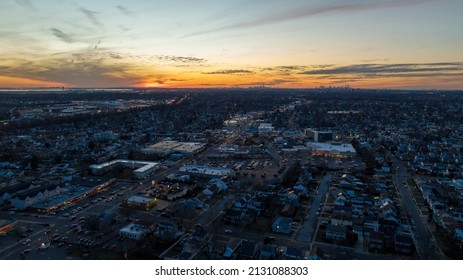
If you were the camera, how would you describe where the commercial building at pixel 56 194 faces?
facing the viewer and to the right of the viewer

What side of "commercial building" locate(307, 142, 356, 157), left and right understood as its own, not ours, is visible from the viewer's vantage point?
front

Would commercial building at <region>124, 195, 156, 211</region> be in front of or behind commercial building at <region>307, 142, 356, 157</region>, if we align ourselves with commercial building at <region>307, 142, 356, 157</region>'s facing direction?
in front

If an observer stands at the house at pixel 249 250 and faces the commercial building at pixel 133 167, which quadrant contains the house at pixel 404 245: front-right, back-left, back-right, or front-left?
back-right

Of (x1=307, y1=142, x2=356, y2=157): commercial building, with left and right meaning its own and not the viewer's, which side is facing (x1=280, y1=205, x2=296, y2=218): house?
front

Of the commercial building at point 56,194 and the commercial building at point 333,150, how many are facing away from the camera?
0

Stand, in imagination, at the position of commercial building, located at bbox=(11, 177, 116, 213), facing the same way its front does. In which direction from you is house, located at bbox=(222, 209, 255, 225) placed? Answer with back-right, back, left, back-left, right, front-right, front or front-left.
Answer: front

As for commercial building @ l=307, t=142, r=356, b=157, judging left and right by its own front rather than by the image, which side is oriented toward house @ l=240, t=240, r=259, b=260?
front

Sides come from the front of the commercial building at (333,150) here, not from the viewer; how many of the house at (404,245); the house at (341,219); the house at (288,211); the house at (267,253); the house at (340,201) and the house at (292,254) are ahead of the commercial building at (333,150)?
6

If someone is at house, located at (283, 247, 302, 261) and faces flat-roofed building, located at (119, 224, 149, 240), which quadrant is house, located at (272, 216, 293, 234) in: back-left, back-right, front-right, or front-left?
front-right

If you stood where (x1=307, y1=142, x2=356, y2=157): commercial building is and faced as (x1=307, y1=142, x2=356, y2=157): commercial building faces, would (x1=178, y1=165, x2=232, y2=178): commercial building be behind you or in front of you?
in front

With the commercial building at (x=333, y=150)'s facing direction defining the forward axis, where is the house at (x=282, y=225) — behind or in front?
in front

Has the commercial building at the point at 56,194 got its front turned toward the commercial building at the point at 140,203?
yes

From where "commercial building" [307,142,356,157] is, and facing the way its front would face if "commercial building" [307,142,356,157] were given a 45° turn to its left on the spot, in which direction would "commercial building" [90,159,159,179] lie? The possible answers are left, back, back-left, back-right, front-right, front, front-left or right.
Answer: right

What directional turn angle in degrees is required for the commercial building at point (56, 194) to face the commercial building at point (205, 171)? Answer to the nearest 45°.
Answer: approximately 45° to its left
